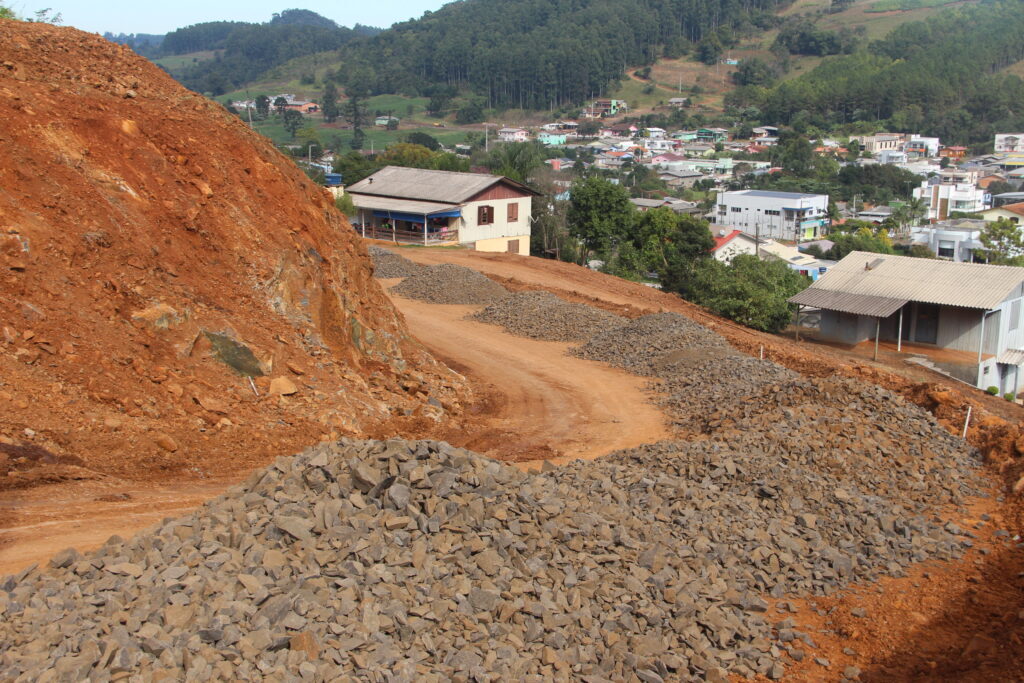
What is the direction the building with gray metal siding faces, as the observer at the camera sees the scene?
facing the viewer and to the left of the viewer

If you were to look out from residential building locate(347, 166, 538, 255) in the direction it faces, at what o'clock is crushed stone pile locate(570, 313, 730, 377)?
The crushed stone pile is roughly at 10 o'clock from the residential building.

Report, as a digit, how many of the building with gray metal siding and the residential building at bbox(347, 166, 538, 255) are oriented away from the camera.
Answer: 0

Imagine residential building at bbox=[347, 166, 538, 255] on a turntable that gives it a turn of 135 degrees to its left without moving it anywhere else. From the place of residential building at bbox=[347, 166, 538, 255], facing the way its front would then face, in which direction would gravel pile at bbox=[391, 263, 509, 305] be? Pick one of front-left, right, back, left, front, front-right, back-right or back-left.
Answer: right

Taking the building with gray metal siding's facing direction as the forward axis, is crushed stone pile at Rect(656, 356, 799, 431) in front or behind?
in front

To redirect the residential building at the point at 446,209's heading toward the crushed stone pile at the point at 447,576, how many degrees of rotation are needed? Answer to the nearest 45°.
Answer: approximately 45° to its left

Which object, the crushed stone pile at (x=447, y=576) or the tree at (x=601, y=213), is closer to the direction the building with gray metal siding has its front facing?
the crushed stone pile

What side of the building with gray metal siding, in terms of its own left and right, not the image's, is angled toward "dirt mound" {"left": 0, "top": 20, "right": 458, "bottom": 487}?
front

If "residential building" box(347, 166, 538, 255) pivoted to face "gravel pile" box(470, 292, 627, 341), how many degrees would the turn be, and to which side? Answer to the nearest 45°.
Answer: approximately 45° to its left

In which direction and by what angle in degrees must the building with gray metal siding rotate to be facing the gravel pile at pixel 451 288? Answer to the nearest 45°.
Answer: approximately 45° to its right

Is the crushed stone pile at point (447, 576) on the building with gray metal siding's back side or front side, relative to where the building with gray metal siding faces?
on the front side

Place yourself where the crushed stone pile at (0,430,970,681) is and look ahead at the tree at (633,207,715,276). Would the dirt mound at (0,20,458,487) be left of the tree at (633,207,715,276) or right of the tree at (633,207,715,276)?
left

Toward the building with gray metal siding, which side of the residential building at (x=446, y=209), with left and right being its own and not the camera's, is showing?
left

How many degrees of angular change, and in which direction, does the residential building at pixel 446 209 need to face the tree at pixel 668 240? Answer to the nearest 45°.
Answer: approximately 135° to its left

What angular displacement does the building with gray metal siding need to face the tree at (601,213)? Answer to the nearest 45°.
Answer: approximately 90° to its right

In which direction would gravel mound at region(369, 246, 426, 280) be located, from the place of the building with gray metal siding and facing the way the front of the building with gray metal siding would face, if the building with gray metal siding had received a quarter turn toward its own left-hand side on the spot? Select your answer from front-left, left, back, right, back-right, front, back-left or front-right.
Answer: back-right

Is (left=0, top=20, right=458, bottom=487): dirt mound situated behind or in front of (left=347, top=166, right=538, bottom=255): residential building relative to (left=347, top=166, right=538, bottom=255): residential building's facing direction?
in front

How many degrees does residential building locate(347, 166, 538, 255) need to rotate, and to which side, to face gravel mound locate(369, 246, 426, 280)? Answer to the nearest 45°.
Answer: approximately 45° to its left
